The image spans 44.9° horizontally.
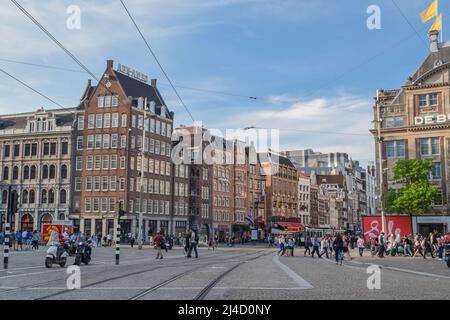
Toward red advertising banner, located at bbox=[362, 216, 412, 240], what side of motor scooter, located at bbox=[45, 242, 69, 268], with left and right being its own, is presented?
back

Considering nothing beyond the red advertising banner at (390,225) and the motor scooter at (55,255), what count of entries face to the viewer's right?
0

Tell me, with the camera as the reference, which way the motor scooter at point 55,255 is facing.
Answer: facing the viewer and to the left of the viewer

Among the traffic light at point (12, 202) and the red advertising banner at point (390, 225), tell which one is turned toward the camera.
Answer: the red advertising banner

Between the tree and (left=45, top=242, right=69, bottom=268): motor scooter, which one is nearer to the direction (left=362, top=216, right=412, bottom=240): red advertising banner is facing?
the motor scooter

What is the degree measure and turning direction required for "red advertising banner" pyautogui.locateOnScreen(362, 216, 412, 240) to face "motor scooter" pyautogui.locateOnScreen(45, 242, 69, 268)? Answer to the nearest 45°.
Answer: approximately 45° to its right

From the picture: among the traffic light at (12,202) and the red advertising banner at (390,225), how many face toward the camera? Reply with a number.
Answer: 1

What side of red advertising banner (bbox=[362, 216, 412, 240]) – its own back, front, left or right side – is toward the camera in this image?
front

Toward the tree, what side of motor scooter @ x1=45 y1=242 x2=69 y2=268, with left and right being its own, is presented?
back
